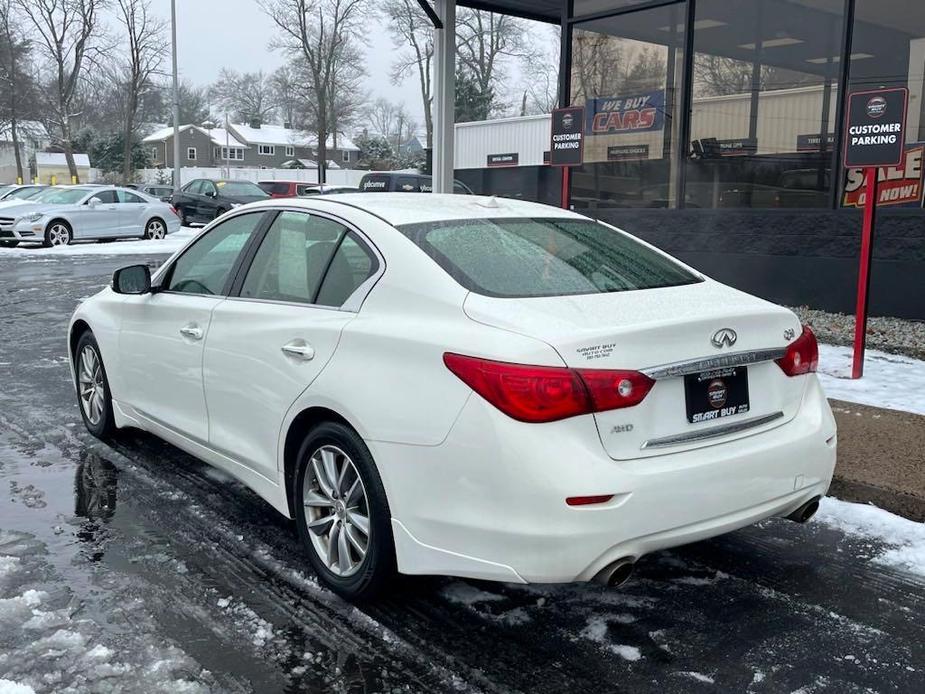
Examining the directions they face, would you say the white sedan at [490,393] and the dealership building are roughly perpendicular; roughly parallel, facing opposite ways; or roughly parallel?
roughly perpendicular

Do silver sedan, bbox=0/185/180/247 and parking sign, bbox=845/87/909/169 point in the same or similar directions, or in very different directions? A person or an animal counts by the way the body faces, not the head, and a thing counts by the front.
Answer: same or similar directions

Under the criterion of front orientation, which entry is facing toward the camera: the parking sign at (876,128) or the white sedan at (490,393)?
the parking sign

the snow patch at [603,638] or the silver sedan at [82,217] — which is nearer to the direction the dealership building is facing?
the snow patch

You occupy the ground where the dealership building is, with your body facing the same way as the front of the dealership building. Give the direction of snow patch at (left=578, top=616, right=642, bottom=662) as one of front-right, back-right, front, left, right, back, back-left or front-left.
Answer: front-left

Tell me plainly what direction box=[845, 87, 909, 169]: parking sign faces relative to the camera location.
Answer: facing the viewer

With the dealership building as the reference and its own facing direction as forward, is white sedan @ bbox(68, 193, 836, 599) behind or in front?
in front

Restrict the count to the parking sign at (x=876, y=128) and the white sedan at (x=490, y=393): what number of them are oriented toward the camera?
1

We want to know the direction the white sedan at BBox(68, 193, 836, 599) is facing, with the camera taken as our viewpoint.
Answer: facing away from the viewer and to the left of the viewer

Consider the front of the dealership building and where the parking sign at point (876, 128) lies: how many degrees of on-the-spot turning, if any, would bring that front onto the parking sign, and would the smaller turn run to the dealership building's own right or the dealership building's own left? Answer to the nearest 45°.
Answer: approximately 45° to the dealership building's own left

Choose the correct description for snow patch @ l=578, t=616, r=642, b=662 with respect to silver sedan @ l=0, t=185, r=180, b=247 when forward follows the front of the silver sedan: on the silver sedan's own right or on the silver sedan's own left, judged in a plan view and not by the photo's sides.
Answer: on the silver sedan's own left

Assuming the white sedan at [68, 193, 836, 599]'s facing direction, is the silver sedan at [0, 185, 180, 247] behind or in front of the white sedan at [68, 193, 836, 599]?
in front

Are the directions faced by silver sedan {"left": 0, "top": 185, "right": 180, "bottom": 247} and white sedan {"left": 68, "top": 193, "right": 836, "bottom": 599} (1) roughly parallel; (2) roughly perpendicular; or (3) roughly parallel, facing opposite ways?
roughly perpendicular

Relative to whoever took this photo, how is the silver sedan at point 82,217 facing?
facing the viewer and to the left of the viewer
